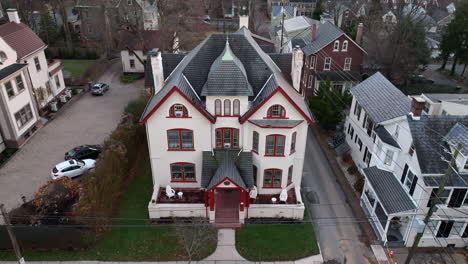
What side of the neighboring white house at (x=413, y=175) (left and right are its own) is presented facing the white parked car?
right

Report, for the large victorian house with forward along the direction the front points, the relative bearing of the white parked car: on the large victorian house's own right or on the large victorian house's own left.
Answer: on the large victorian house's own right

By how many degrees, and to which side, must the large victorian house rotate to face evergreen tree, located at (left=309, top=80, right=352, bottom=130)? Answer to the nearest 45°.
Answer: approximately 135° to its left

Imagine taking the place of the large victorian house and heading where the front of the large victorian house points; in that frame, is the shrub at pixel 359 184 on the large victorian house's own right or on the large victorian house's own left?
on the large victorian house's own left

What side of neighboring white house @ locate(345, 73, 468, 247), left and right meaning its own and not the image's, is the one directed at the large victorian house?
right

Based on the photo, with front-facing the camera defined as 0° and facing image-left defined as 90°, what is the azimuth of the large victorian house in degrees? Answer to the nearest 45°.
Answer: approximately 0°

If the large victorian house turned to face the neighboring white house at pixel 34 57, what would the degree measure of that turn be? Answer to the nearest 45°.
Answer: approximately 135° to its right

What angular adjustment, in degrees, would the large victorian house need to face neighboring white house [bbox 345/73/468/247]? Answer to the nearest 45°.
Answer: approximately 90° to its left

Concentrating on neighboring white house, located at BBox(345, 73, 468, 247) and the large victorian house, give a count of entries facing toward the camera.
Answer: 2

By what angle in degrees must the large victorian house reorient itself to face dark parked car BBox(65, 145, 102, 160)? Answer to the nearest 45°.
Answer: approximately 90° to its right
